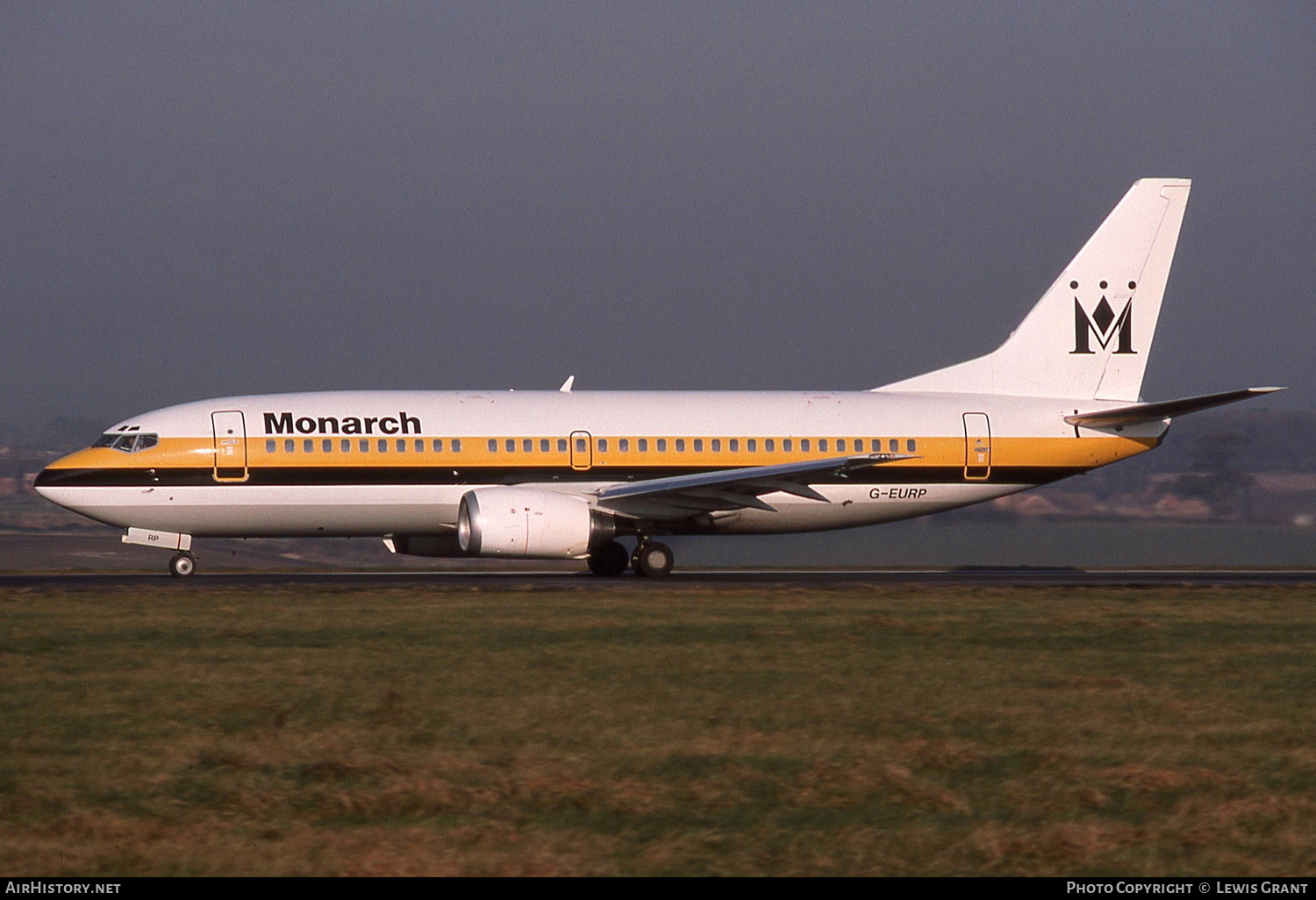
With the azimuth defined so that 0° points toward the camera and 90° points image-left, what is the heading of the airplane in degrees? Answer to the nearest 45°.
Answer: approximately 90°
